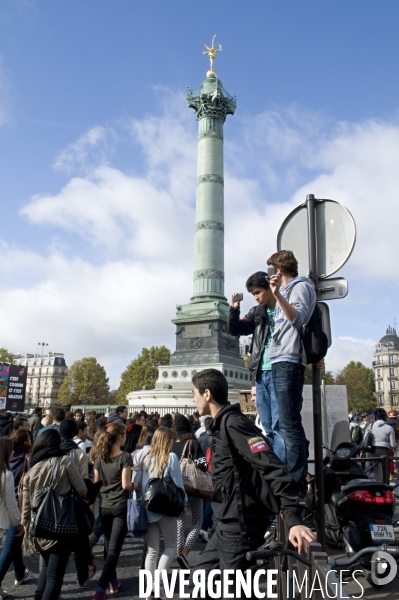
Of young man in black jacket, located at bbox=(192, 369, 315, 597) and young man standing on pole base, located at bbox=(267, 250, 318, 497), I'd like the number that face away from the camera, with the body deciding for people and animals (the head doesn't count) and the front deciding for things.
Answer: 0

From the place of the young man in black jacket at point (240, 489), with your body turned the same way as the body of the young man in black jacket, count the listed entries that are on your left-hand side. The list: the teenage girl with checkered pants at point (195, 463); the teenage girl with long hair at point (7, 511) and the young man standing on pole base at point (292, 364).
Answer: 0

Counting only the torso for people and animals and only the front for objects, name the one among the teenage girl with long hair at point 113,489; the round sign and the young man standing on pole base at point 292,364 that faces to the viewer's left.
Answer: the young man standing on pole base

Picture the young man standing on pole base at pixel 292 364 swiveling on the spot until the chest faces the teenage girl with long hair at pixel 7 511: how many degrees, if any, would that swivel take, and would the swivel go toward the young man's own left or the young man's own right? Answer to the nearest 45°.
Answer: approximately 45° to the young man's own right

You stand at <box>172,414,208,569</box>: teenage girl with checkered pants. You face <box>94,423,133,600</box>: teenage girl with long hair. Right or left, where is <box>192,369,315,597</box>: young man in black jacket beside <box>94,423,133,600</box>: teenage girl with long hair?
left

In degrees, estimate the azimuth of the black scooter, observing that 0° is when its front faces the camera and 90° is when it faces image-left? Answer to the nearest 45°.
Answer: approximately 135°

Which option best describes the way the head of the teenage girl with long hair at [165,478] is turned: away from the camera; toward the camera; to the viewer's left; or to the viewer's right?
away from the camera

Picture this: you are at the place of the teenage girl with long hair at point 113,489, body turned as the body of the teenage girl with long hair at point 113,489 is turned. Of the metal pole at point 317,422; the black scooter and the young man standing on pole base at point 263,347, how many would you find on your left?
0

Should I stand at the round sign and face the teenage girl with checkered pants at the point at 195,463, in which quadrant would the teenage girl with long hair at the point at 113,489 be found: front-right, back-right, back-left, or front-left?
front-left

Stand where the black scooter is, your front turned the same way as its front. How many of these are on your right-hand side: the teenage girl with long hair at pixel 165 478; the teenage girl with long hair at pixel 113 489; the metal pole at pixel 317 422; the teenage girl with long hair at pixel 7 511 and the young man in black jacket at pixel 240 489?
0

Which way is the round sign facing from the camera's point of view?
away from the camera

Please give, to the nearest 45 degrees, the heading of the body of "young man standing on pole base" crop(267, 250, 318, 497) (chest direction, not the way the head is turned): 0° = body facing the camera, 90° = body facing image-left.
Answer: approximately 90°

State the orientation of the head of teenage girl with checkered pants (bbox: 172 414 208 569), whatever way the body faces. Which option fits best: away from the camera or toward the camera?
away from the camera
